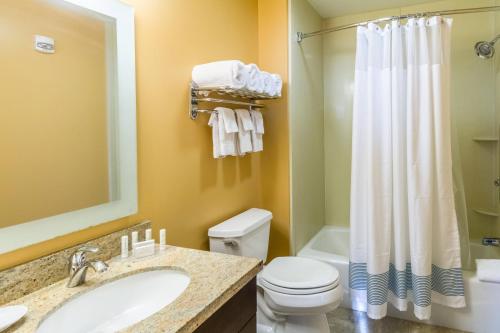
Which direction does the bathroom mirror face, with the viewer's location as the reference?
facing the viewer and to the right of the viewer

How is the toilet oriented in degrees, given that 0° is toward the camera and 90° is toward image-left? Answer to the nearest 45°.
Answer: approximately 315°

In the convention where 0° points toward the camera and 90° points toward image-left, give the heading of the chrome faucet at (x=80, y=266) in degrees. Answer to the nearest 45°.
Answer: approximately 315°

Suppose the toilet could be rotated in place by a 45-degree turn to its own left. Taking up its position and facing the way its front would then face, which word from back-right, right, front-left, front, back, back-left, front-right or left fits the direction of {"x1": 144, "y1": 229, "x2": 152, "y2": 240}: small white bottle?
back-right

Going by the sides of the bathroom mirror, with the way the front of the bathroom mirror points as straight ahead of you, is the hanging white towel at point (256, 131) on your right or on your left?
on your left

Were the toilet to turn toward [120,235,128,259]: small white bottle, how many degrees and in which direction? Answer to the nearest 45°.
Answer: approximately 90° to its right

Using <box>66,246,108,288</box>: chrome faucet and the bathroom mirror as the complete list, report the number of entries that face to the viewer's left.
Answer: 0

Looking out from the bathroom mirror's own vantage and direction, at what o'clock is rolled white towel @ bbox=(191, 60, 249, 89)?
The rolled white towel is roughly at 10 o'clock from the bathroom mirror.

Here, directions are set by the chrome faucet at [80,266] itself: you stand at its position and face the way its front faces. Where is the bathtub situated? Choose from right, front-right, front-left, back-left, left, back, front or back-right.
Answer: front-left

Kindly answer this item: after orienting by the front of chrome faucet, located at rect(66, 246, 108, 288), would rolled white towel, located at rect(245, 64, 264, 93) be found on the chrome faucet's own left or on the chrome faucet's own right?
on the chrome faucet's own left

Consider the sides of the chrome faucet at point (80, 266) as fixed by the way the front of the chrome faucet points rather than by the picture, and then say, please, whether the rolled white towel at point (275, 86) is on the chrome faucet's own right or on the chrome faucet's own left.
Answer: on the chrome faucet's own left

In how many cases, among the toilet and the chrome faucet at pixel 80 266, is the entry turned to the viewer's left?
0
